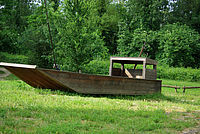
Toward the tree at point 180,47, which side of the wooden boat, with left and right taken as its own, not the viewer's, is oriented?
back

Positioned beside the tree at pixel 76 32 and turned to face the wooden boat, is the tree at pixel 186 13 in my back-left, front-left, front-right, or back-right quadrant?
back-left

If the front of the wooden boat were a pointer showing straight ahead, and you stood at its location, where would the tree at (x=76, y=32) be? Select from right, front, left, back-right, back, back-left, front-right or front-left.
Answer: back-right

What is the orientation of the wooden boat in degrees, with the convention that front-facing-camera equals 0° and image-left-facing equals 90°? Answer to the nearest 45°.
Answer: approximately 45°

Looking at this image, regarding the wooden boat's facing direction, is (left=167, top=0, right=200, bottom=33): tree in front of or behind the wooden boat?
behind
